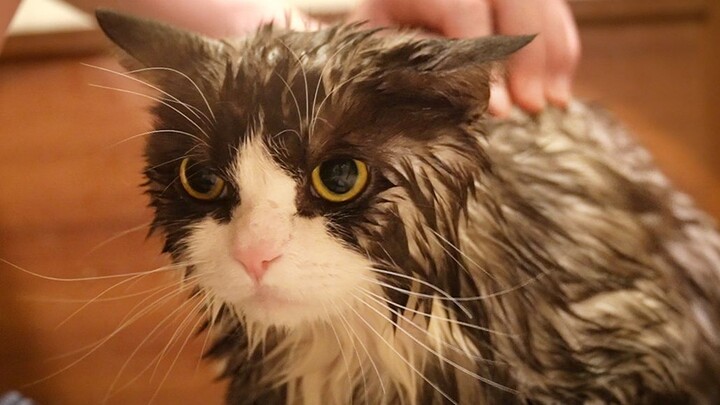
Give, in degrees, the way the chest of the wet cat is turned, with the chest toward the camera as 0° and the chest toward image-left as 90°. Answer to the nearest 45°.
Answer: approximately 45°
